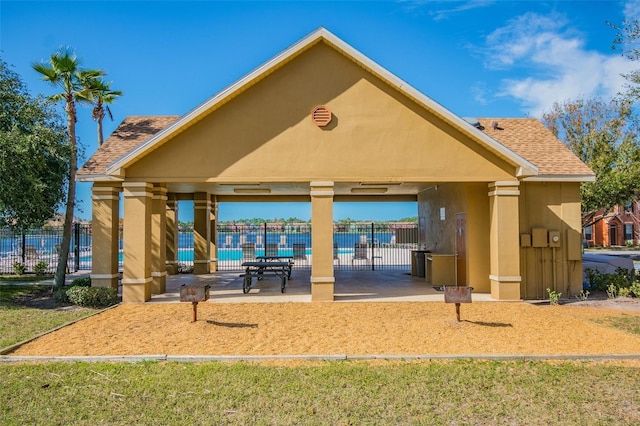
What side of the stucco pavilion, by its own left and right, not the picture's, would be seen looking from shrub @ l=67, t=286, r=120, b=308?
right

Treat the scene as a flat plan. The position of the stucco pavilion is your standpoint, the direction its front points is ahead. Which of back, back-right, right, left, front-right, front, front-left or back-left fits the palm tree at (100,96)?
back-right

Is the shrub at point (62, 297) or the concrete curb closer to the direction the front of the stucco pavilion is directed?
the concrete curb

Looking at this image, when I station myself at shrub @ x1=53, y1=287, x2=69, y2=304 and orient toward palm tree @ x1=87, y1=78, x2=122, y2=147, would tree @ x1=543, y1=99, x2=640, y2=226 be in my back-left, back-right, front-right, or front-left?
front-right

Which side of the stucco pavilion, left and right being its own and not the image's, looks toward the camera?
front

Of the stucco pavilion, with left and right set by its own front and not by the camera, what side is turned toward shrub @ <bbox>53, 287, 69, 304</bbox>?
right

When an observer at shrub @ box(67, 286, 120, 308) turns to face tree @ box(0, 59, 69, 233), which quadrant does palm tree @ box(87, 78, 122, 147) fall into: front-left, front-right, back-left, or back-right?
front-right

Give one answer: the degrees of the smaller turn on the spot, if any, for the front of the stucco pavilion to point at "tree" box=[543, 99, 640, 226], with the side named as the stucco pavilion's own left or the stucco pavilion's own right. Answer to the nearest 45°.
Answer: approximately 135° to the stucco pavilion's own left

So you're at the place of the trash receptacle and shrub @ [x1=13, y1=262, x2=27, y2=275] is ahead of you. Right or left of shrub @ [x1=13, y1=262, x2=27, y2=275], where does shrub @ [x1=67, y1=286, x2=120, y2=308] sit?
left

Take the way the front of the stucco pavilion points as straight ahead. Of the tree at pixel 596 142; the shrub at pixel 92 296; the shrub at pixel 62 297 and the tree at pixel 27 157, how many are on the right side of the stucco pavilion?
3

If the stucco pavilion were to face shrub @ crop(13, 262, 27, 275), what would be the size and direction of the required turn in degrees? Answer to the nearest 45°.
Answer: approximately 135° to its right

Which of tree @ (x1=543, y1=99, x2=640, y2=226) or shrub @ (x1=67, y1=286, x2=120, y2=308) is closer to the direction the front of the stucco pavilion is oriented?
the shrub

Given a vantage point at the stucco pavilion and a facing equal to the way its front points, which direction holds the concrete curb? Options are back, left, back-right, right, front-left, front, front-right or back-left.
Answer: front
